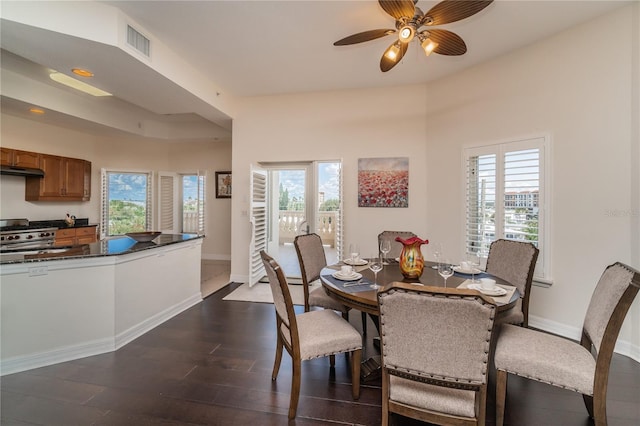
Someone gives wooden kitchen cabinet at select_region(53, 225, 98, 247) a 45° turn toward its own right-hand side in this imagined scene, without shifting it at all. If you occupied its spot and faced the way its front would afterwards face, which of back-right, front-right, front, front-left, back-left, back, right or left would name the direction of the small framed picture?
back-left

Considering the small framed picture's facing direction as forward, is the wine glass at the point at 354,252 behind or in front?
in front

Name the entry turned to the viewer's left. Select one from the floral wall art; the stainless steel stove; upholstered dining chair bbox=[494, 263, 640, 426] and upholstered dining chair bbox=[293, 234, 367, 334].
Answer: upholstered dining chair bbox=[494, 263, 640, 426]

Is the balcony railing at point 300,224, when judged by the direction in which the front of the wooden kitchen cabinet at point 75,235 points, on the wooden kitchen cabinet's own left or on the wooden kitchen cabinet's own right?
on the wooden kitchen cabinet's own left

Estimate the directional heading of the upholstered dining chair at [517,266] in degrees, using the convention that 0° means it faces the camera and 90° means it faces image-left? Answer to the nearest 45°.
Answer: approximately 45°

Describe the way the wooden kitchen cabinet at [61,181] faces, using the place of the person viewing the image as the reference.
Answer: facing the viewer and to the right of the viewer

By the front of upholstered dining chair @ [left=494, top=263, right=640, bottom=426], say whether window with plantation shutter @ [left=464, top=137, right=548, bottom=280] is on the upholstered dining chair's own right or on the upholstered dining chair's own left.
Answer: on the upholstered dining chair's own right

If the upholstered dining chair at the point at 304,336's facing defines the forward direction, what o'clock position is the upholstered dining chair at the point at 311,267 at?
the upholstered dining chair at the point at 311,267 is roughly at 9 o'clock from the upholstered dining chair at the point at 304,336.

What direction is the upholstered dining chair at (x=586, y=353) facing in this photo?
to the viewer's left
